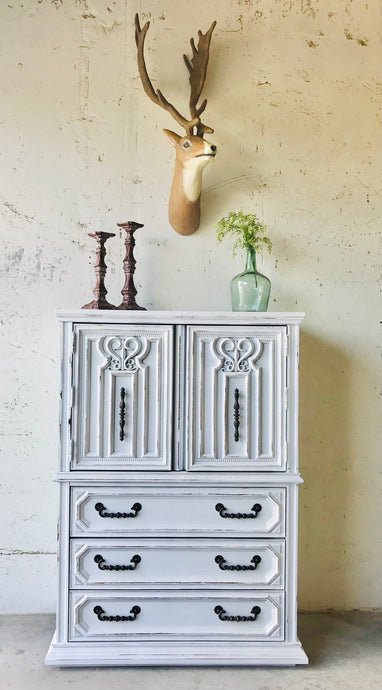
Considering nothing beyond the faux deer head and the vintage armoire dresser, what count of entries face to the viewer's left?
0

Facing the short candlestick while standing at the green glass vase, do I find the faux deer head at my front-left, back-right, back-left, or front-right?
front-right

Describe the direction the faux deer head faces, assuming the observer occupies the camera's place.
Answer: facing the viewer and to the right of the viewer

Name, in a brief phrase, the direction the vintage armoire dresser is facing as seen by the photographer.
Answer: facing the viewer
